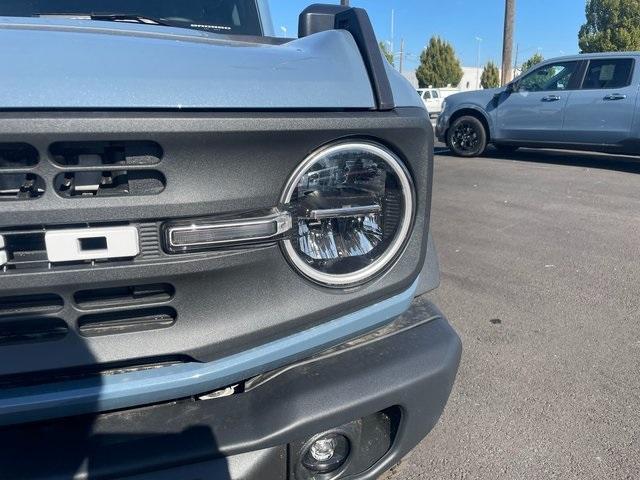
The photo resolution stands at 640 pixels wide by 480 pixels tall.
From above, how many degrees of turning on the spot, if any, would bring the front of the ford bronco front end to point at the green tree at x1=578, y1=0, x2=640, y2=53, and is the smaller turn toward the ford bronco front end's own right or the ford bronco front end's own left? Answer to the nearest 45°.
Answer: approximately 135° to the ford bronco front end's own left

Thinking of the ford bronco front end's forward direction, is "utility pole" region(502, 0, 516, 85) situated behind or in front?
behind

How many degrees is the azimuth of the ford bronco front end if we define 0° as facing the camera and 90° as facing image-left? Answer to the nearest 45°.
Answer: approximately 0°

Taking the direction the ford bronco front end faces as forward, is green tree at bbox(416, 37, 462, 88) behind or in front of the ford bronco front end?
behind

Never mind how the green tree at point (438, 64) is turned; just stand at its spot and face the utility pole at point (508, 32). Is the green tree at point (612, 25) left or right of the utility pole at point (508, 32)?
left
